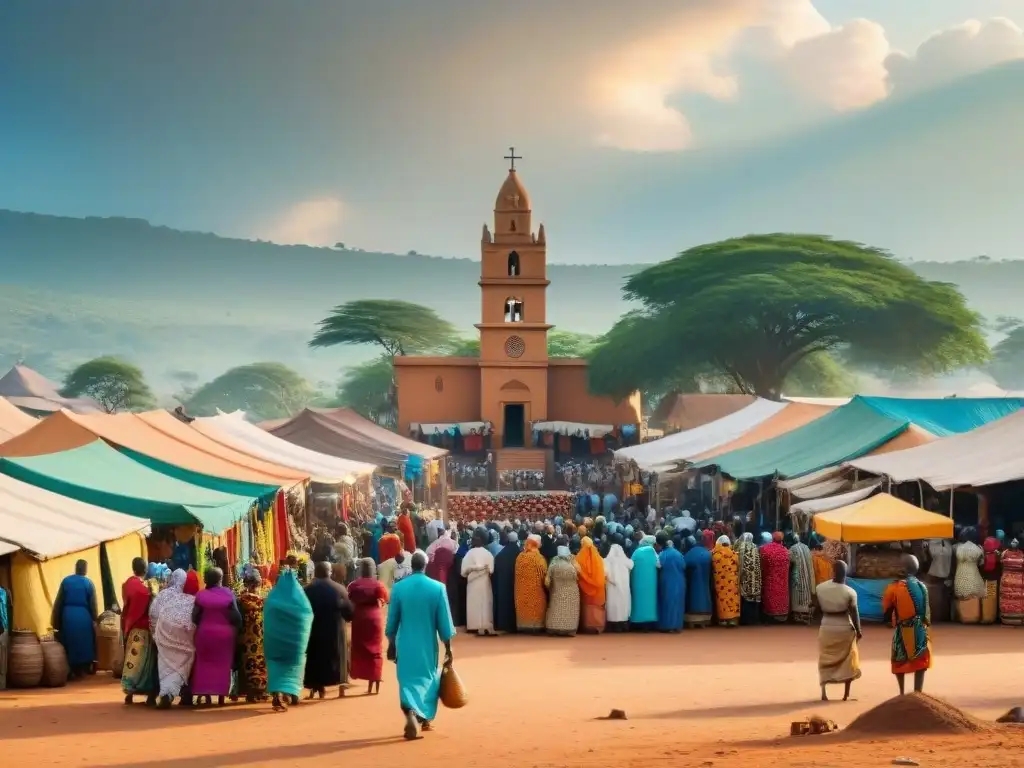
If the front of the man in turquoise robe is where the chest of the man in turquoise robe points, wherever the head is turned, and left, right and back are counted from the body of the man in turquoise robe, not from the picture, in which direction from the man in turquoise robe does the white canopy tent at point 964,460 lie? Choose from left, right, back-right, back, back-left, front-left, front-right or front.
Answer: front-right

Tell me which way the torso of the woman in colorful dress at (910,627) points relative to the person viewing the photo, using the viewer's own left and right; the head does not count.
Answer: facing away from the viewer

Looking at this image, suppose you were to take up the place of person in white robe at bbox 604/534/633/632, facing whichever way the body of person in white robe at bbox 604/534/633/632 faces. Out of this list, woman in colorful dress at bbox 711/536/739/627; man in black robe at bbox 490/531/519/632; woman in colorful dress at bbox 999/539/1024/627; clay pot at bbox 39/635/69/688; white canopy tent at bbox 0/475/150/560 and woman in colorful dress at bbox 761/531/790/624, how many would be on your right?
3

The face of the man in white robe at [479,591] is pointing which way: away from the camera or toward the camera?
away from the camera

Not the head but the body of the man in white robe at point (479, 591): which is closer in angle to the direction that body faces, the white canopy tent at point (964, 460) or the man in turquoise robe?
the white canopy tent

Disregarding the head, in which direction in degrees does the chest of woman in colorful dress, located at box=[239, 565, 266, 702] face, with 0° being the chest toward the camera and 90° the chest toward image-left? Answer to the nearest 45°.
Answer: approximately 180°

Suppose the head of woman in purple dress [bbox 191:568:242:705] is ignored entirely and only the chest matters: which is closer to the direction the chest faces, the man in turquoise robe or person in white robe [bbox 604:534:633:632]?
the person in white robe

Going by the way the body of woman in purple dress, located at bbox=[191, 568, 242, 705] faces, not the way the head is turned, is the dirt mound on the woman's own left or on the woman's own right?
on the woman's own right

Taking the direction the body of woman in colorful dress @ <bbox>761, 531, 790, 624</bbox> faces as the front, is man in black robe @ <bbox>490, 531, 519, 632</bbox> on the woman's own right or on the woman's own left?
on the woman's own left

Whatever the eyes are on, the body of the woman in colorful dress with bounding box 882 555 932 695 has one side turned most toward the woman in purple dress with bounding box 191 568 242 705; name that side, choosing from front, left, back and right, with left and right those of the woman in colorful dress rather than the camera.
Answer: left

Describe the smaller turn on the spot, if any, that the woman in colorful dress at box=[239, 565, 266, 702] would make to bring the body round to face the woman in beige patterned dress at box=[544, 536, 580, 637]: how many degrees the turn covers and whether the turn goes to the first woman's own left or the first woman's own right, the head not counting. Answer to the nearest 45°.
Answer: approximately 45° to the first woman's own right

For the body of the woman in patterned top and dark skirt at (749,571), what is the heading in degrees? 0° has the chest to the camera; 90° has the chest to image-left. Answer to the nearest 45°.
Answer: approximately 180°
